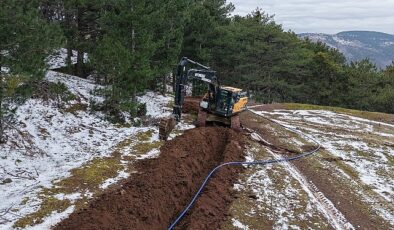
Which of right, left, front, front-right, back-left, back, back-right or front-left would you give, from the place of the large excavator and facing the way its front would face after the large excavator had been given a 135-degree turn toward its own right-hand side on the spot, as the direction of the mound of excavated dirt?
back

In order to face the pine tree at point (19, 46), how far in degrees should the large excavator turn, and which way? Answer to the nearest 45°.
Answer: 0° — it already faces it

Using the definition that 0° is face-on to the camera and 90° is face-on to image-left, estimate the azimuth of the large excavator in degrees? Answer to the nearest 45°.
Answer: approximately 45°
